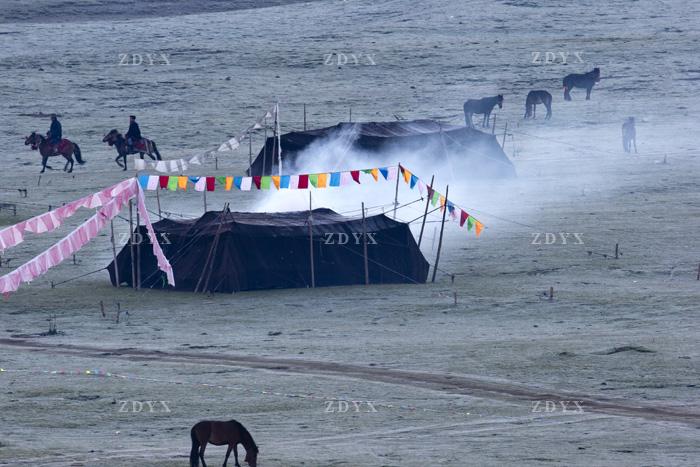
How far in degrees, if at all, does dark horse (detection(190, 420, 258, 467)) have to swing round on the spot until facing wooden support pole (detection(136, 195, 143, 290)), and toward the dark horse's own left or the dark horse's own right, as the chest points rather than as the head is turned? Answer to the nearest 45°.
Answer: approximately 90° to the dark horse's own left

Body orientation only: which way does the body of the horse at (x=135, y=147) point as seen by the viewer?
to the viewer's left

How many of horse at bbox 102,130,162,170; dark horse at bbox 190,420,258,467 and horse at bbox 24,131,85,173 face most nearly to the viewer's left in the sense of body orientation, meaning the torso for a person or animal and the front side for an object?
2

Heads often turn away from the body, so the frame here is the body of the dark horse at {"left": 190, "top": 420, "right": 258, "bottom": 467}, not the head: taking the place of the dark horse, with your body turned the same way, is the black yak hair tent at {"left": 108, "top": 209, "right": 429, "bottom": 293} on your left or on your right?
on your left

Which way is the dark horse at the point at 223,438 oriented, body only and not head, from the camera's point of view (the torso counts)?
to the viewer's right

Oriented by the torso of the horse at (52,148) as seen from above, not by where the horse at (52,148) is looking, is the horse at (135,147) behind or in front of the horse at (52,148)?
behind

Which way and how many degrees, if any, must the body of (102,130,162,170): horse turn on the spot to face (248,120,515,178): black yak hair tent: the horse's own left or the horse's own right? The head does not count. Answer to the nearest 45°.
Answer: approximately 180°

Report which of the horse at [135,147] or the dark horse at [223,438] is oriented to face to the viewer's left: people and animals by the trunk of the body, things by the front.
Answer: the horse

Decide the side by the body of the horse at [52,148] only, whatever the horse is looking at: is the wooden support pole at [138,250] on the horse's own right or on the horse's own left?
on the horse's own left

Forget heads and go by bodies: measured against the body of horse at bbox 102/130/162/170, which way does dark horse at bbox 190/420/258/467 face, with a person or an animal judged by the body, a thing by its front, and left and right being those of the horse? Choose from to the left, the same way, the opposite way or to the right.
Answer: the opposite way

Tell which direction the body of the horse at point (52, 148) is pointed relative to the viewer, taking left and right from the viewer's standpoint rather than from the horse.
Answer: facing to the left of the viewer

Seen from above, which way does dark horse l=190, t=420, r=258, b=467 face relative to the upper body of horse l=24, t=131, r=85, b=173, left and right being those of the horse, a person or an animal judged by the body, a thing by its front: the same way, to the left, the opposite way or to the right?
the opposite way
